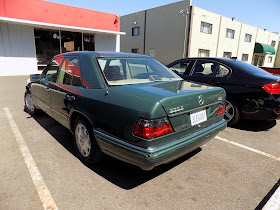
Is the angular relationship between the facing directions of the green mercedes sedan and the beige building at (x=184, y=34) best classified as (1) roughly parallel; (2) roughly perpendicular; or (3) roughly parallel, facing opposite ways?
roughly parallel, facing opposite ways

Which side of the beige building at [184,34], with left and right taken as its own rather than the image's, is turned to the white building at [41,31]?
right

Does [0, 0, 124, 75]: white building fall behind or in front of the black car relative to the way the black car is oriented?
in front

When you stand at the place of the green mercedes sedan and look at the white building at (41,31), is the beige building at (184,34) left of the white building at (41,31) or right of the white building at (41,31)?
right

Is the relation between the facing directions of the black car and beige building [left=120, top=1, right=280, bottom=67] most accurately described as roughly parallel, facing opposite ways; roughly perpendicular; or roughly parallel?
roughly parallel, facing opposite ways

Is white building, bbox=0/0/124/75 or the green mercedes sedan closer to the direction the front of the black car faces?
the white building

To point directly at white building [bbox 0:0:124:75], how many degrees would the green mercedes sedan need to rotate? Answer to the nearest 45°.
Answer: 0° — it already faces it

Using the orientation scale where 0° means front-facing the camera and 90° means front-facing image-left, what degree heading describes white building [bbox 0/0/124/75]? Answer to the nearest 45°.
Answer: approximately 315°

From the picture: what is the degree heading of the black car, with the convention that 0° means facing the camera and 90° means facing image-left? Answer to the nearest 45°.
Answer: approximately 135°

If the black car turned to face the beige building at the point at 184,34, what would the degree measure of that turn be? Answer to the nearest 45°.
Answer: approximately 45° to its right

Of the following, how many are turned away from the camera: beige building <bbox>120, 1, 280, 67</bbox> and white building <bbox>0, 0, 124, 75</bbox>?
0

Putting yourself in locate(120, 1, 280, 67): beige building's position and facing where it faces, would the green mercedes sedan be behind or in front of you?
in front

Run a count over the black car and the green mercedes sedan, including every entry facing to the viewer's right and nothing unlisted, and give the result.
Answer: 0

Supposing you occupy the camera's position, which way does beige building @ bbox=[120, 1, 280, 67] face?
facing the viewer and to the right of the viewer

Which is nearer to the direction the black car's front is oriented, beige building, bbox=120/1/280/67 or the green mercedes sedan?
the beige building

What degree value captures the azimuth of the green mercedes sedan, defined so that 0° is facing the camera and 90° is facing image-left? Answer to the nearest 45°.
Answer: approximately 135°

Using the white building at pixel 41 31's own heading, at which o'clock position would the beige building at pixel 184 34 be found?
the beige building at pixel 184 34 is roughly at 10 o'clock from the white building at pixel 41 31.
